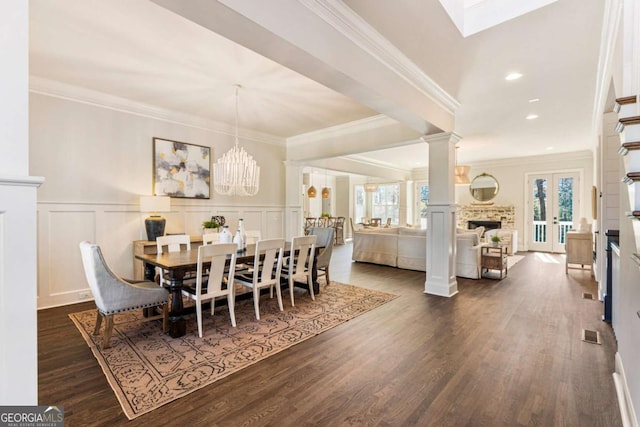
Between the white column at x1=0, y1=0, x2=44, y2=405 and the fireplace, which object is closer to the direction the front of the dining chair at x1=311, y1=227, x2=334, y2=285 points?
the white column

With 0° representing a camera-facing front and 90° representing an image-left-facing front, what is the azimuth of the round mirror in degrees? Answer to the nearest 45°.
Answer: approximately 0°

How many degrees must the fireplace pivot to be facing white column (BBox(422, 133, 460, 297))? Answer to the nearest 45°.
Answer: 0° — it already faces it

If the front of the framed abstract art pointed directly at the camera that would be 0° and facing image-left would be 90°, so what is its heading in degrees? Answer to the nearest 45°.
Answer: approximately 315°

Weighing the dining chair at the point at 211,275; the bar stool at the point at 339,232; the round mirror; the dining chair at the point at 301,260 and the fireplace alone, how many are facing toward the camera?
2

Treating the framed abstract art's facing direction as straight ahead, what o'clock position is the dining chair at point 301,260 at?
The dining chair is roughly at 12 o'clock from the framed abstract art.

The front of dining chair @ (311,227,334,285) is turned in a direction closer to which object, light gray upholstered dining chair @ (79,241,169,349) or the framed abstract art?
the light gray upholstered dining chair

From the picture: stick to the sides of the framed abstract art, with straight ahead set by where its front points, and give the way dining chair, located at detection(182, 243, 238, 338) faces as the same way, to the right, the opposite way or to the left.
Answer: the opposite way

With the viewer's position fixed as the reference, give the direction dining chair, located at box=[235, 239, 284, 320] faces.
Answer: facing away from the viewer and to the left of the viewer

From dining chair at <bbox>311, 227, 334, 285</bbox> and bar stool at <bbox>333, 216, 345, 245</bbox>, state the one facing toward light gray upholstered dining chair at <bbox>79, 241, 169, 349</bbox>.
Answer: dining chair at <bbox>311, 227, 334, 285</bbox>

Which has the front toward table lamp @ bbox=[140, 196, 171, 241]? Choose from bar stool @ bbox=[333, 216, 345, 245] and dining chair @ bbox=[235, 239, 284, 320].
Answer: dining chair @ bbox=[235, 239, 284, 320]

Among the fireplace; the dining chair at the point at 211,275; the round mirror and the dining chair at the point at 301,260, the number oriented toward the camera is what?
2
